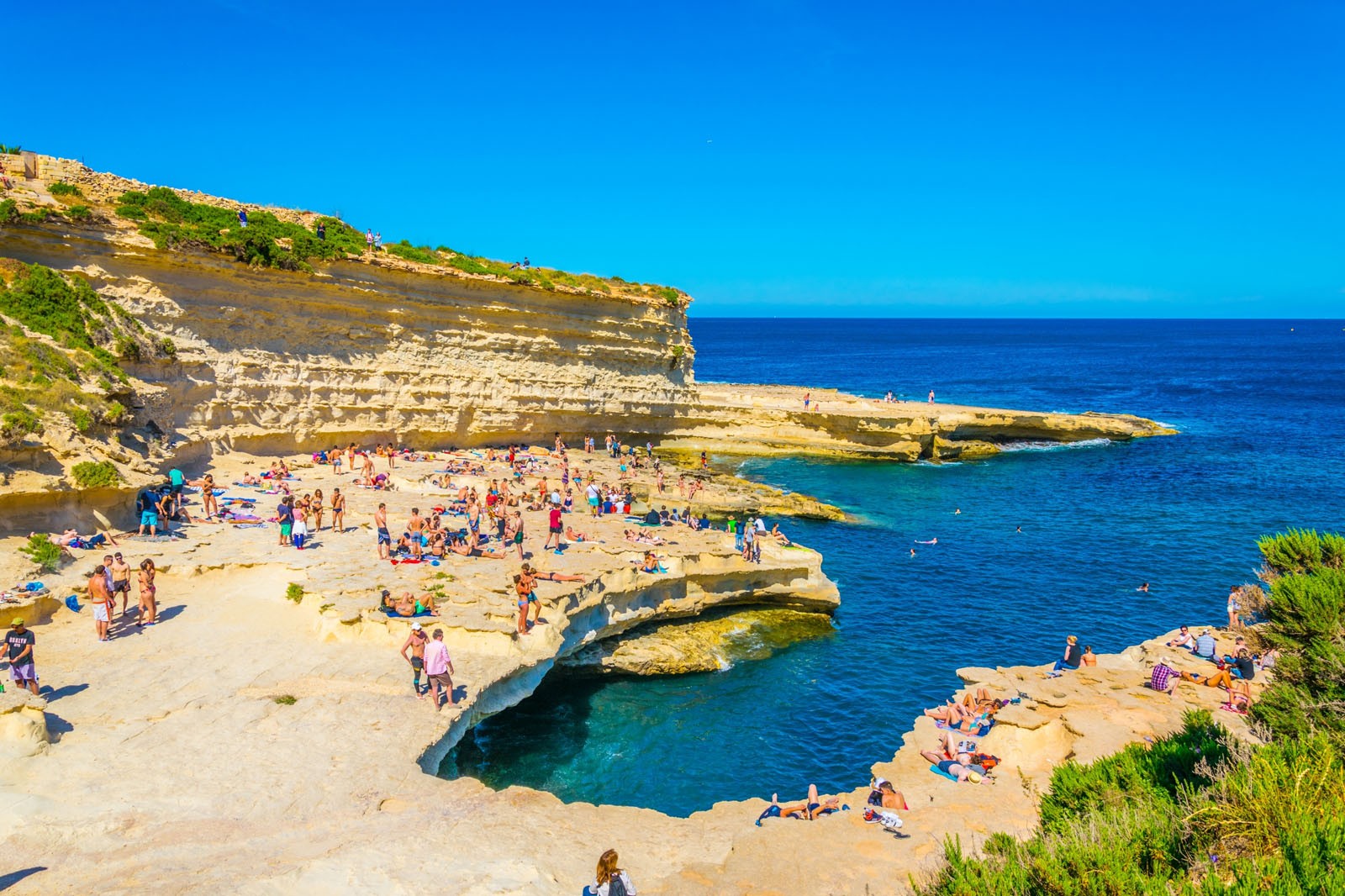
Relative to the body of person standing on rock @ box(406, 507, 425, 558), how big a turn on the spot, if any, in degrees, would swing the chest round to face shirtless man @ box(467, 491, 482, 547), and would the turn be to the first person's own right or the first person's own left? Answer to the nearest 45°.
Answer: approximately 45° to the first person's own right

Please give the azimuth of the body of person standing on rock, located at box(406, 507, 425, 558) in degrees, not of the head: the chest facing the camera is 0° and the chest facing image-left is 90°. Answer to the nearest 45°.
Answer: approximately 180°

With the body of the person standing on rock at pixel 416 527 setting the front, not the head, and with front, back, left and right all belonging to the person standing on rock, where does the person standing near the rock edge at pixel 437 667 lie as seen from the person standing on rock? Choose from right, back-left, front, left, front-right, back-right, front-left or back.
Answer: back

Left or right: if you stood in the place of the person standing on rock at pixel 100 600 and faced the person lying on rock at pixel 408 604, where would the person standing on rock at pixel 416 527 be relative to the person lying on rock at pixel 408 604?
left
